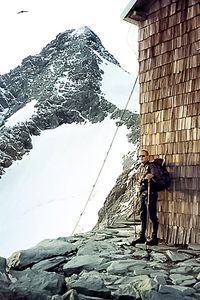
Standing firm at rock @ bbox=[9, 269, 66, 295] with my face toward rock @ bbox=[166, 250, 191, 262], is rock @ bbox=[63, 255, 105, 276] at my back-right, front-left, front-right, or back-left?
front-left

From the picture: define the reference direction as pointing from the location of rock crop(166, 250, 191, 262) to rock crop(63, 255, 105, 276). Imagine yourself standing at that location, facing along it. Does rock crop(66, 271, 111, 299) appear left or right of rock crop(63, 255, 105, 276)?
left

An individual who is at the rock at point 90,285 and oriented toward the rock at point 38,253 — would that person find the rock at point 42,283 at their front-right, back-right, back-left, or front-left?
front-left

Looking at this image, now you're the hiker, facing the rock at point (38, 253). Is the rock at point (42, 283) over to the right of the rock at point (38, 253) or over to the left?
left

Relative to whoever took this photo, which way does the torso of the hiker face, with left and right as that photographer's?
facing the viewer and to the left of the viewer

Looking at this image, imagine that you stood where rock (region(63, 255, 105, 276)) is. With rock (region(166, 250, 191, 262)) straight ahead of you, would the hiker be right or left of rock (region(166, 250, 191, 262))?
left

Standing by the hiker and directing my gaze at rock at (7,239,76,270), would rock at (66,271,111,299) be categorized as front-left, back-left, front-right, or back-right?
front-left

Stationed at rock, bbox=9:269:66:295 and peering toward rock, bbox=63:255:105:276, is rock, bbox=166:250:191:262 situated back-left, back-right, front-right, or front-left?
front-right

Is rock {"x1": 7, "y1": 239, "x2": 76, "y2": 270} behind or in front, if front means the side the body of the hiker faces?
in front

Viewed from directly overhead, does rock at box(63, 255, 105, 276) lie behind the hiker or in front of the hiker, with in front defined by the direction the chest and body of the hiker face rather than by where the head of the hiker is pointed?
in front

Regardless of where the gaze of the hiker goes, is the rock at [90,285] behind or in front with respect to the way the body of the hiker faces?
in front
